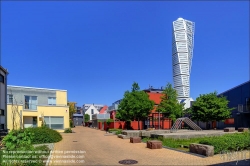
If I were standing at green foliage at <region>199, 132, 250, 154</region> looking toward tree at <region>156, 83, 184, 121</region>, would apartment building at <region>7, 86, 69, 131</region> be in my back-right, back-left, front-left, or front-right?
front-left

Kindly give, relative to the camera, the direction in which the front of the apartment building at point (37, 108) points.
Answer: facing the viewer

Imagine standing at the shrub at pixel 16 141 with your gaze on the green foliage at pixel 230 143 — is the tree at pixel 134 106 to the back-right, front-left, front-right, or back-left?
front-left

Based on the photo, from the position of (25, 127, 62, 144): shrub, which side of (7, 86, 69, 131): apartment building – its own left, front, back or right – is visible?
front

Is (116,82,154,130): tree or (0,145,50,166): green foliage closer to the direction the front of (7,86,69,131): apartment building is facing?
the green foliage

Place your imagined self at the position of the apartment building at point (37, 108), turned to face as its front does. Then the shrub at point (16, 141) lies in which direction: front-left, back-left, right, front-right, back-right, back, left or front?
front

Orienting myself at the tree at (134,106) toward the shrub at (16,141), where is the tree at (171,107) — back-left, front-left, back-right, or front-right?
back-left

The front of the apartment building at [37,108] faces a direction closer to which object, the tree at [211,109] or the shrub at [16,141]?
the shrub

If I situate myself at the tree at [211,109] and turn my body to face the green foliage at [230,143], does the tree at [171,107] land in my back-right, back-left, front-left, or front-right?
back-right

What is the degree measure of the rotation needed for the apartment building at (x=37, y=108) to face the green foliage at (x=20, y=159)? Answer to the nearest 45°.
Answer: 0° — it already faces it

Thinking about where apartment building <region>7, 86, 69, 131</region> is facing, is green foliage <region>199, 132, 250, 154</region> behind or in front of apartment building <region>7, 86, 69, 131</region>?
in front

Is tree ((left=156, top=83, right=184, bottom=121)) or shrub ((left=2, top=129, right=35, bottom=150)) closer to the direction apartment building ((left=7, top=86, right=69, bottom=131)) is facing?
the shrub
